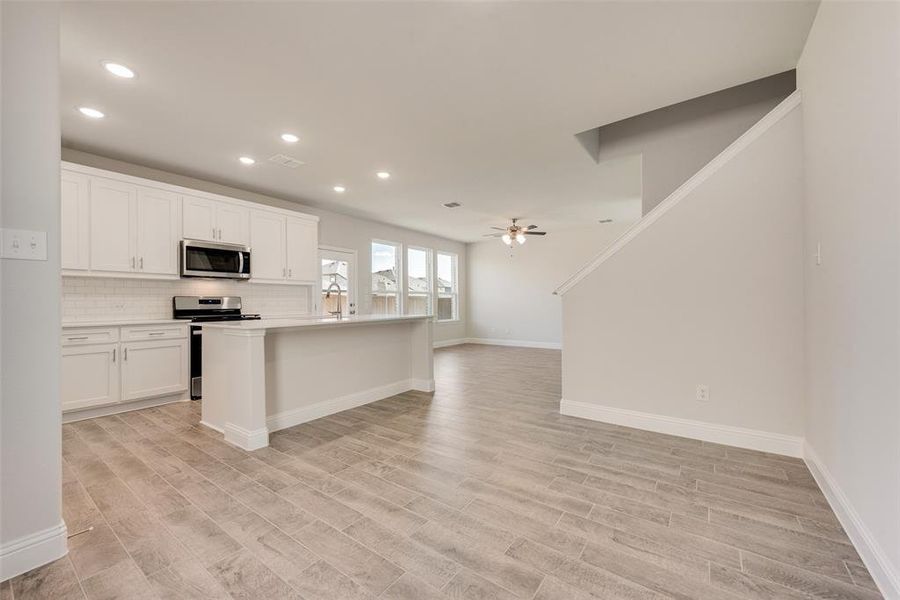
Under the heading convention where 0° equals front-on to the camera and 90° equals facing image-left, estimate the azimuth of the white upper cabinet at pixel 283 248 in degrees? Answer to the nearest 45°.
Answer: approximately 315°

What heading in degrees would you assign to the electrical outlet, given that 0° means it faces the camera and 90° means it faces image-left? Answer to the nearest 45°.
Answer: approximately 0°

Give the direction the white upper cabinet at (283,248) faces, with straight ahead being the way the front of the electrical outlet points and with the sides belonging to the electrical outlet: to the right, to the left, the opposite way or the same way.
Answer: to the left

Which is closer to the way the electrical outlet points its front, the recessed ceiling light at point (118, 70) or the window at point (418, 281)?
the recessed ceiling light

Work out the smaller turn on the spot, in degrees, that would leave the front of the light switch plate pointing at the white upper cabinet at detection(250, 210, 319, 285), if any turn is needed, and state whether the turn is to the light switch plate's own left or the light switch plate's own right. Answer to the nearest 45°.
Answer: approximately 135° to the light switch plate's own left

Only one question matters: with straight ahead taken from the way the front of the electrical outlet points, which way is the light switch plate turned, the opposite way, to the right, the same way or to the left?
to the left

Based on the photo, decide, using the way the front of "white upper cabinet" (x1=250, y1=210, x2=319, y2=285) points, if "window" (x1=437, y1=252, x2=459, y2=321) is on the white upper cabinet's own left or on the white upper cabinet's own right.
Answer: on the white upper cabinet's own left

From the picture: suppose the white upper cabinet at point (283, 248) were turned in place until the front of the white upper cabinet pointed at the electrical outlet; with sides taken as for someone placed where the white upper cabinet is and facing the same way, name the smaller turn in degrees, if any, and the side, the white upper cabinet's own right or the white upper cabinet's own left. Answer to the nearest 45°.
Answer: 0° — it already faces it
